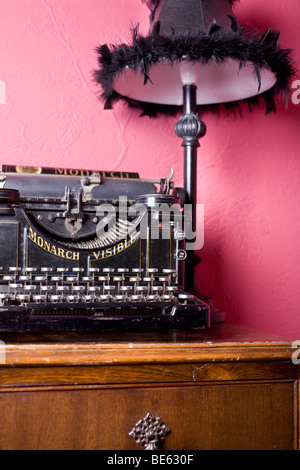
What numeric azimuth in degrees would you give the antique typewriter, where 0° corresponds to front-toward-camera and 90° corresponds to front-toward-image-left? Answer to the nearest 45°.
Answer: approximately 0°
